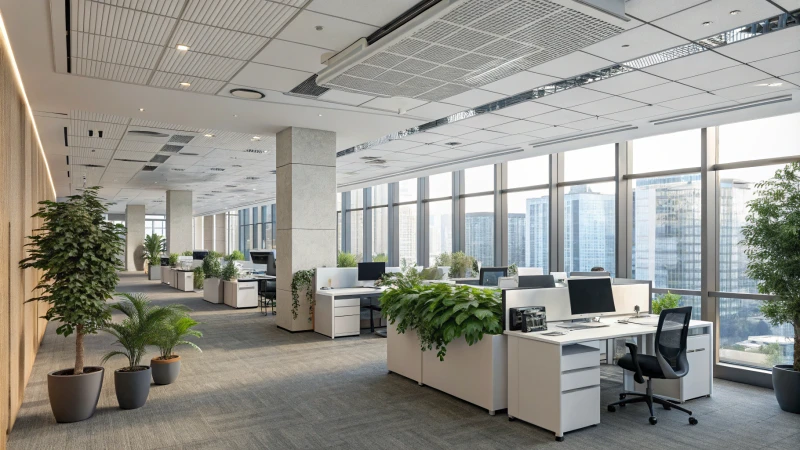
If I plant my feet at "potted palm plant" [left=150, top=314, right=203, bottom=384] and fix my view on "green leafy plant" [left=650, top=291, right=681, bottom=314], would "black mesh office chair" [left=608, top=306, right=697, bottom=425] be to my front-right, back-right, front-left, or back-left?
front-right

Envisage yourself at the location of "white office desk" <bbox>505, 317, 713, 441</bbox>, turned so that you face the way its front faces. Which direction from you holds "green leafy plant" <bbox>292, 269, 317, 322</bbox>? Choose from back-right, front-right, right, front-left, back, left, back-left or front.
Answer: back

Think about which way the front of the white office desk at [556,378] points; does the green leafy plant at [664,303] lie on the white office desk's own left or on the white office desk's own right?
on the white office desk's own left

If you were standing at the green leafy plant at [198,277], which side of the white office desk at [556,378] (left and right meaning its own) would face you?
back

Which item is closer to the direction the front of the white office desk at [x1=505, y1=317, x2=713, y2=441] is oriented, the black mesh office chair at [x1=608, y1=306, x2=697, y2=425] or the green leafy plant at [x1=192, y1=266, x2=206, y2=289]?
the black mesh office chair

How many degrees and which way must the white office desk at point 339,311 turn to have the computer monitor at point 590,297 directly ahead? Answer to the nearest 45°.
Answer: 0° — it already faces it

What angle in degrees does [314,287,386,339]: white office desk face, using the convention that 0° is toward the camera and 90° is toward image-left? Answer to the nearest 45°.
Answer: approximately 315°

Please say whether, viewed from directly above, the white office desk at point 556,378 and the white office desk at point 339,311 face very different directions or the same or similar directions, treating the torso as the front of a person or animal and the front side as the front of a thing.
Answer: same or similar directions

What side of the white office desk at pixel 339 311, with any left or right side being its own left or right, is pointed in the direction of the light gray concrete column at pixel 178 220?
back

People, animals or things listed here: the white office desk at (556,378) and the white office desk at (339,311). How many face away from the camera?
0

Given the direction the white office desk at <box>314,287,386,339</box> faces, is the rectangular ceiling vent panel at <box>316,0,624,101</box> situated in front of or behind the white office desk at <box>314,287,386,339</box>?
in front

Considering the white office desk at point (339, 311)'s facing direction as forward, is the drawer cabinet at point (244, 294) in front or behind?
behind

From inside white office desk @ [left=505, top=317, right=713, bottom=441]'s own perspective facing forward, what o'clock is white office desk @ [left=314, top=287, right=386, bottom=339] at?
white office desk @ [left=314, top=287, right=386, bottom=339] is roughly at 6 o'clock from white office desk @ [left=505, top=317, right=713, bottom=441].

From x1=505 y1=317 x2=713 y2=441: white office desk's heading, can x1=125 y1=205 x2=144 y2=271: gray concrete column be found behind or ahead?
behind

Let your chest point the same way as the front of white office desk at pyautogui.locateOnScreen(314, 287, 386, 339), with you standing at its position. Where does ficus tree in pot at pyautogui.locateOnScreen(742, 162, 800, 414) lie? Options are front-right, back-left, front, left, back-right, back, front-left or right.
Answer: front

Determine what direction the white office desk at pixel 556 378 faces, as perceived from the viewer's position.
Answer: facing the viewer and to the right of the viewer

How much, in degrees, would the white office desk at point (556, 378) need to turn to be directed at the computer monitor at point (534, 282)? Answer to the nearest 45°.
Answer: approximately 135° to its left

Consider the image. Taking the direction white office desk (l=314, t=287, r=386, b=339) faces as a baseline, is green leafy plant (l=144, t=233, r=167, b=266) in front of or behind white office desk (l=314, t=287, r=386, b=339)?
behind
